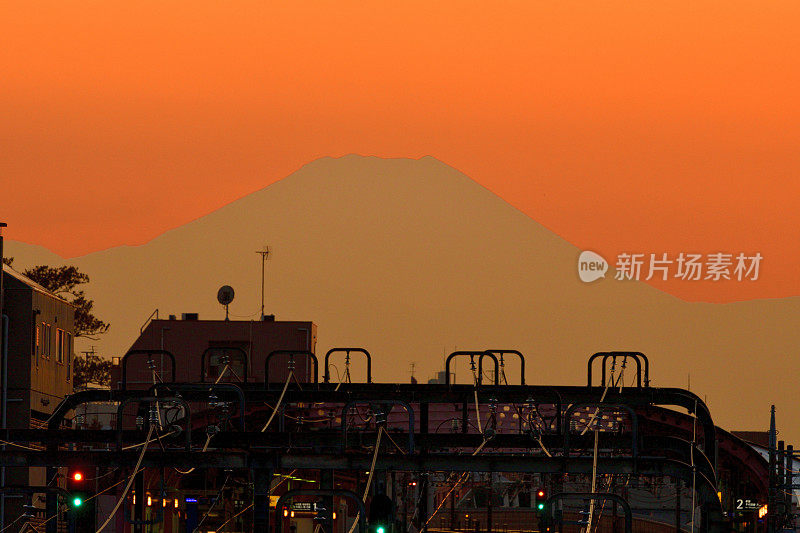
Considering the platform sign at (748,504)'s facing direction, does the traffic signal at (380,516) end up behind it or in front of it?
in front

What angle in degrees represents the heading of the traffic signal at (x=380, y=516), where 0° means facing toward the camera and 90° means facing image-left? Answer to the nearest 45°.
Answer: approximately 0°

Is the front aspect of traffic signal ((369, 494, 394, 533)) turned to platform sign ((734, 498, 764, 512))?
no

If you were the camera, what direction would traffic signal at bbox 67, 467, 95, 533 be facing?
facing the viewer

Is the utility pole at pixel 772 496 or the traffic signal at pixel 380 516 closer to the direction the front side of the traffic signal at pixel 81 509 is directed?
the traffic signal

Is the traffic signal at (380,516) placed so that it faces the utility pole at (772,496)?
no

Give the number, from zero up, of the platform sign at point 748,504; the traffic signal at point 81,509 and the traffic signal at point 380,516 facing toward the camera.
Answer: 3

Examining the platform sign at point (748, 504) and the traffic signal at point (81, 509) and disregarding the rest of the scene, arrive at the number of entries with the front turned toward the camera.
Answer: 2

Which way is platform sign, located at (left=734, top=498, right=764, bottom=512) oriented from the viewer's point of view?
toward the camera

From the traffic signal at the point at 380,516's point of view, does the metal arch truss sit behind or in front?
behind

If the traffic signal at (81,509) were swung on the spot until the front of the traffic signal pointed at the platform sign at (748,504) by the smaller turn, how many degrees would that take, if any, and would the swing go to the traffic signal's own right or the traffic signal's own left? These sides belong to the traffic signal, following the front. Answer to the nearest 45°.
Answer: approximately 135° to the traffic signal's own left

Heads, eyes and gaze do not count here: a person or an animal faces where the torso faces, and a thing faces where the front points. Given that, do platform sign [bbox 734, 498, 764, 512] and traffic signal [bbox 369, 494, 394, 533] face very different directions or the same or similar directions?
same or similar directions
